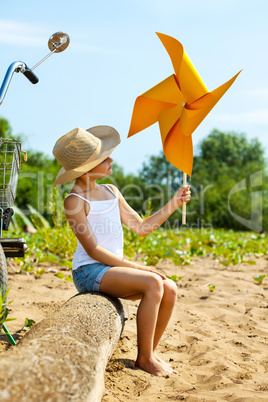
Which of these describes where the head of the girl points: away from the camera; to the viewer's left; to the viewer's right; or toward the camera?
to the viewer's right

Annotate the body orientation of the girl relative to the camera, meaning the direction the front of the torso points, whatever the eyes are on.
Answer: to the viewer's right
